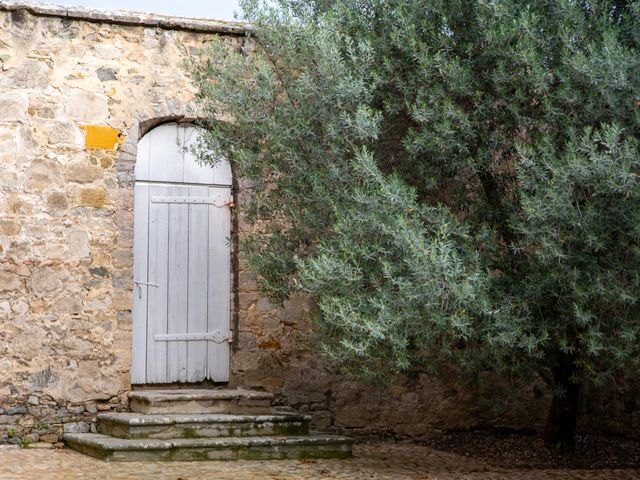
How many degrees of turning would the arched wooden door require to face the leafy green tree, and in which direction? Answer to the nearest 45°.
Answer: approximately 45° to its left

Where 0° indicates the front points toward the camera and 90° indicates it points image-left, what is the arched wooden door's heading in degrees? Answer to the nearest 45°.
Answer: approximately 0°
